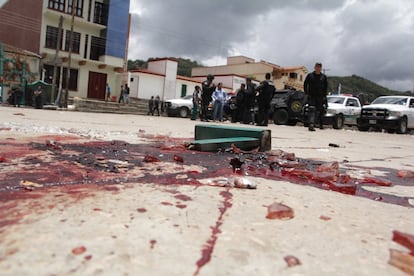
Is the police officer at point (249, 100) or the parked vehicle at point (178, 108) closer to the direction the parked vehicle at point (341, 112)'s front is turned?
the police officer

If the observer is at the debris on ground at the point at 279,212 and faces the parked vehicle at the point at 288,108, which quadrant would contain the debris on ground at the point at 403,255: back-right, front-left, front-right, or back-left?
back-right

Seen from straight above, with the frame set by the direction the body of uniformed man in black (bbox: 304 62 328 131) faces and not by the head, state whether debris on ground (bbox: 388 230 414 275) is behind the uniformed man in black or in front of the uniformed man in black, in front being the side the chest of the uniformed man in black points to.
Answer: in front

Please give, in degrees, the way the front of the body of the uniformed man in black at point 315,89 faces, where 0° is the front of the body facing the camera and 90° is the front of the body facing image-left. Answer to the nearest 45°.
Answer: approximately 0°

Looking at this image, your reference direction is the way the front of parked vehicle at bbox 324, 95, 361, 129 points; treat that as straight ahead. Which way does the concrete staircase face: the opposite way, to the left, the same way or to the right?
to the left

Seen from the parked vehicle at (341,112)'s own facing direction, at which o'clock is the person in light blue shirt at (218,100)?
The person in light blue shirt is roughly at 12 o'clock from the parked vehicle.
